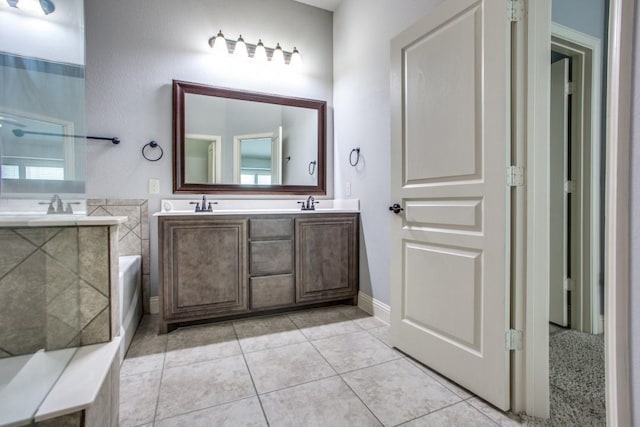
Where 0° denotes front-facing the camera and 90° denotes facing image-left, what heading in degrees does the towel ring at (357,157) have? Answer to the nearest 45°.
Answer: approximately 45°

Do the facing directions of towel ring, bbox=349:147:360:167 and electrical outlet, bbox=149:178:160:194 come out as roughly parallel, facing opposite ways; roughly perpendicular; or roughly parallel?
roughly perpendicular

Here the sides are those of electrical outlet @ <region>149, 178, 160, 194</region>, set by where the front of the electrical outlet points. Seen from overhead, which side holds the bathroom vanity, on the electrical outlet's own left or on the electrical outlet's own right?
on the electrical outlet's own left

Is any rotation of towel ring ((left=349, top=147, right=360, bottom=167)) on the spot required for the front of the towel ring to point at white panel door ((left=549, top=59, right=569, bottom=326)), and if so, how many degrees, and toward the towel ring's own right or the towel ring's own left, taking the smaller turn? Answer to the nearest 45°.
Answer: approximately 135° to the towel ring's own left

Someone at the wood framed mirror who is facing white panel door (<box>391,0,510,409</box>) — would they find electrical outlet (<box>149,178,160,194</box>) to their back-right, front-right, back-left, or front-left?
back-right

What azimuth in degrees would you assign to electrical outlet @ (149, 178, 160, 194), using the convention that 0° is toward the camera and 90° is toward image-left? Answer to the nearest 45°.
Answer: approximately 0°

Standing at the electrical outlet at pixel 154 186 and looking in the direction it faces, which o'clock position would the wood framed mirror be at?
The wood framed mirror is roughly at 9 o'clock from the electrical outlet.

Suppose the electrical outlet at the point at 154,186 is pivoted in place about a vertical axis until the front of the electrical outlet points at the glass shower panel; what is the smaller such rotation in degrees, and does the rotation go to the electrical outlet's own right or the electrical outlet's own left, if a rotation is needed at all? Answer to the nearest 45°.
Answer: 0° — it already faces it
